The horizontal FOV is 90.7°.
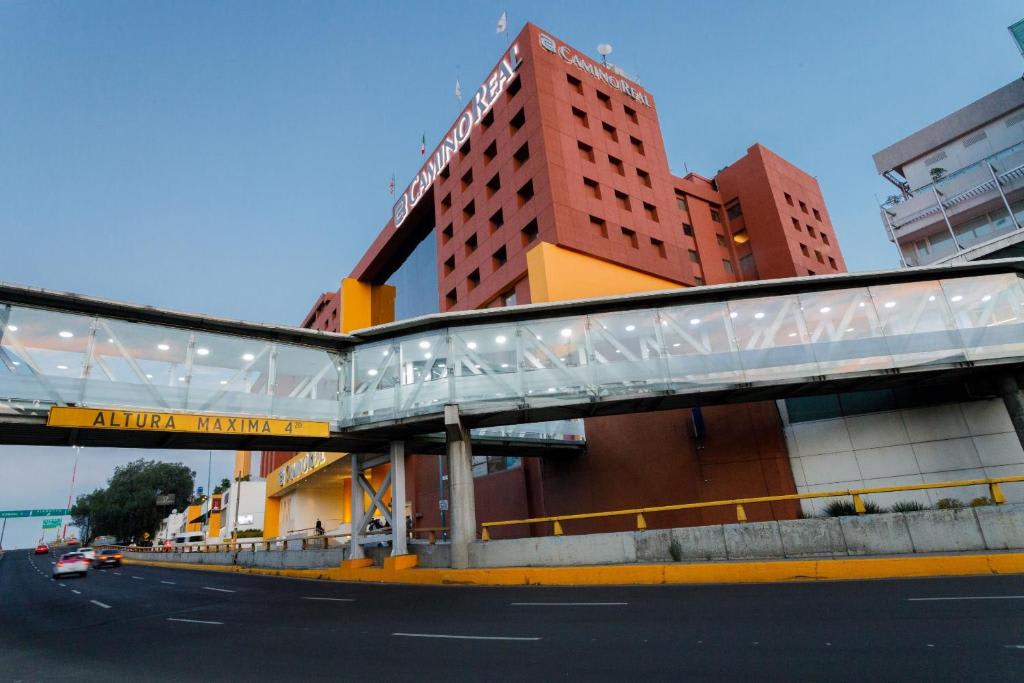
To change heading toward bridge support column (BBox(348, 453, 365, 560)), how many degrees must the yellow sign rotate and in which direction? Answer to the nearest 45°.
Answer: approximately 90° to its left

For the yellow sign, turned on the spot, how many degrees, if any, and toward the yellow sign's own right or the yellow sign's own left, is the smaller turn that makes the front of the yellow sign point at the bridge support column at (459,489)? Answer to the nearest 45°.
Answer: approximately 45° to the yellow sign's own left

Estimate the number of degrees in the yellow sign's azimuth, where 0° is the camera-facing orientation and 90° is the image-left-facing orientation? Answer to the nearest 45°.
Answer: approximately 315°
